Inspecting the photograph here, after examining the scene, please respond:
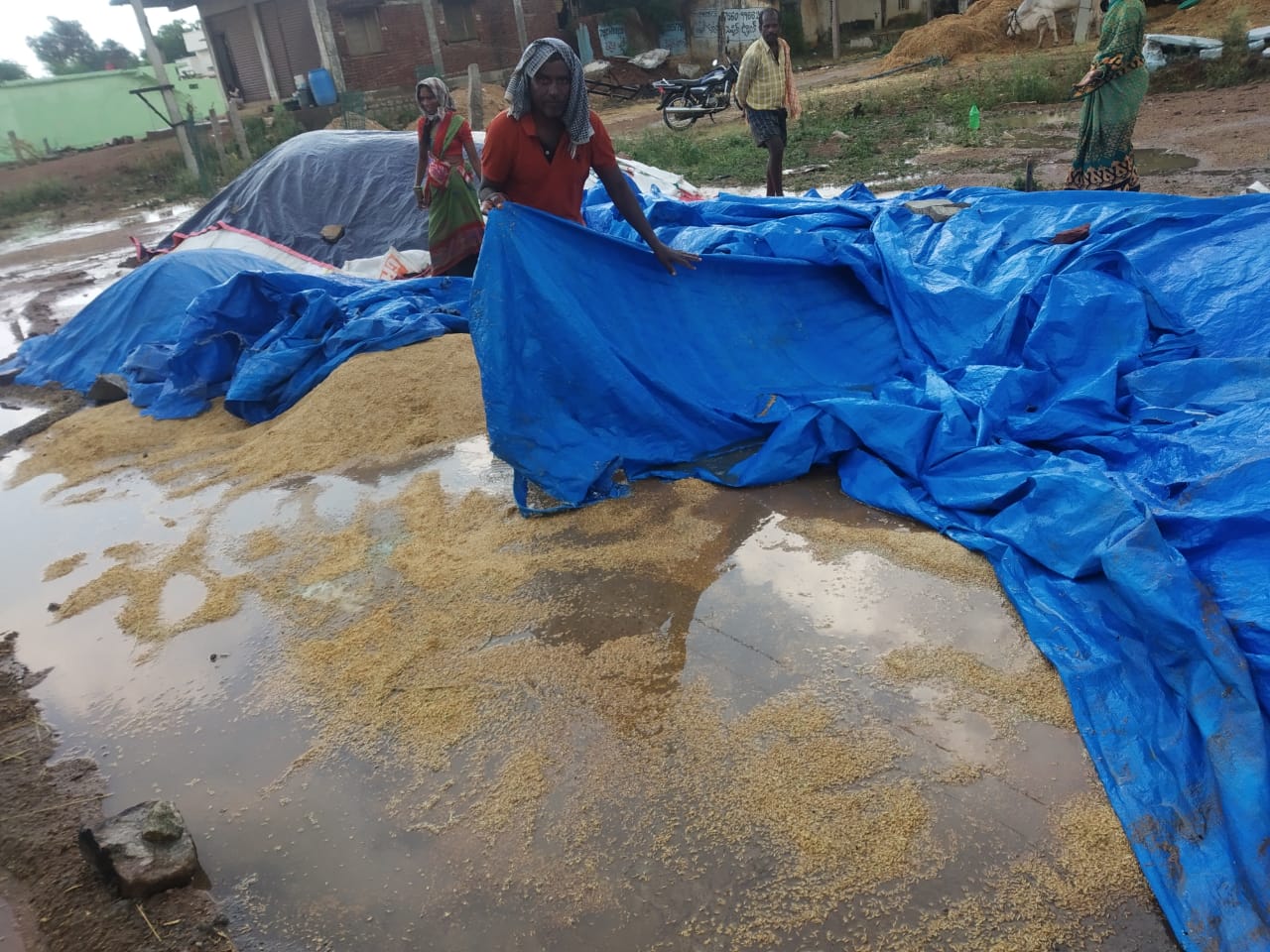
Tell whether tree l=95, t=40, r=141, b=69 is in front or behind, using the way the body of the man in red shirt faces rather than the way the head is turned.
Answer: behind

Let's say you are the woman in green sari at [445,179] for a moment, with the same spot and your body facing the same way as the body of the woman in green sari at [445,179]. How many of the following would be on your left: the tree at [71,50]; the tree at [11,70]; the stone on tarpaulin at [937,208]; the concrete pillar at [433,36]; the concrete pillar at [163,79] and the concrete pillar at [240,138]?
1

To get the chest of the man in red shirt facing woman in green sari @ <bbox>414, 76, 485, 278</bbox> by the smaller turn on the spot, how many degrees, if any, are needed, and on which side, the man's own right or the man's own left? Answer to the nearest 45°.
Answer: approximately 180°

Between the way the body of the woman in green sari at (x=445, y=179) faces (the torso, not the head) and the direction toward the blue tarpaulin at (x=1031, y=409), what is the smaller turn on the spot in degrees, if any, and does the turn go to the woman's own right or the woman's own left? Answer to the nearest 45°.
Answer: approximately 90° to the woman's own left

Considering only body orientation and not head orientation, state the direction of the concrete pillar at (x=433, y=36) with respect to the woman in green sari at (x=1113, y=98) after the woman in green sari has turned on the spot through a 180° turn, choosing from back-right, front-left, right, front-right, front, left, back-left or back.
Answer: back-left

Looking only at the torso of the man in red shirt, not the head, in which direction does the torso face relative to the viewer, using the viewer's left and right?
facing the viewer

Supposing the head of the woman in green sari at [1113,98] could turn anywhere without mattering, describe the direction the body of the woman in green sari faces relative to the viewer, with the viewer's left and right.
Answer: facing to the left of the viewer

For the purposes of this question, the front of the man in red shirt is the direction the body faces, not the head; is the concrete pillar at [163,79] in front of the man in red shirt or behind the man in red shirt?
behind

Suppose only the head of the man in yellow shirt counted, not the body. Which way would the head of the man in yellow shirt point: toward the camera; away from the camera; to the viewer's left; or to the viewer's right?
toward the camera

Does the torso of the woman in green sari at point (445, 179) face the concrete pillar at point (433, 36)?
no

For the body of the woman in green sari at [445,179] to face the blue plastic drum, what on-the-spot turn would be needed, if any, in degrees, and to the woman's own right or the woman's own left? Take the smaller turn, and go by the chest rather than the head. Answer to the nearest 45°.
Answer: approximately 135° to the woman's own right

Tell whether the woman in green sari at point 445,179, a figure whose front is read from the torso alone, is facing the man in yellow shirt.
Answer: no

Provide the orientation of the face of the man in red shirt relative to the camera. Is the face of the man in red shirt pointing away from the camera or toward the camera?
toward the camera

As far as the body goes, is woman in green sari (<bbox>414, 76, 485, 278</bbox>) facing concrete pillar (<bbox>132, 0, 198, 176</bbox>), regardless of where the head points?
no
